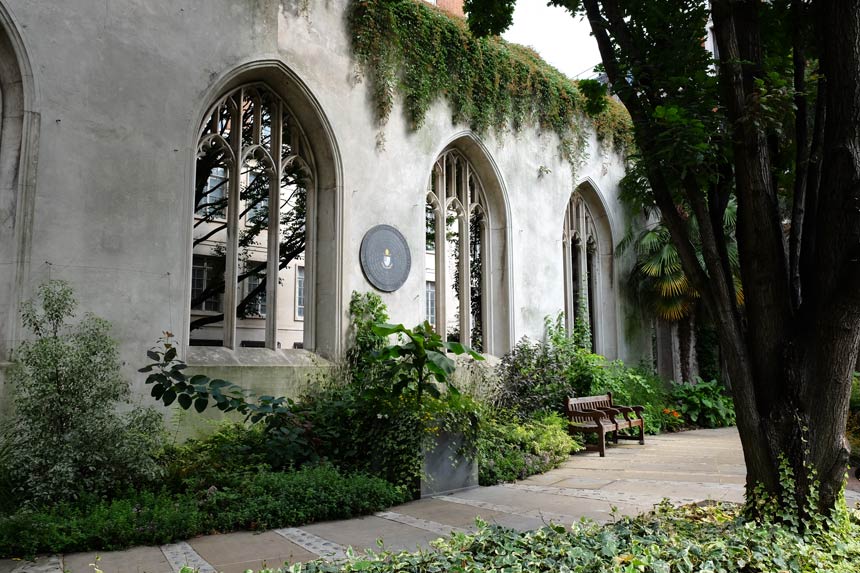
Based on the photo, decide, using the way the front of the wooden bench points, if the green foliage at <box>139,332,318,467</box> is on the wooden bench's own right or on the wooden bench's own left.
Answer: on the wooden bench's own right

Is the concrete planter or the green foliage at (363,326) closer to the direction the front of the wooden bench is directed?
the concrete planter

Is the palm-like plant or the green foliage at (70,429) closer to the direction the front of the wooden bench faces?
the green foliage

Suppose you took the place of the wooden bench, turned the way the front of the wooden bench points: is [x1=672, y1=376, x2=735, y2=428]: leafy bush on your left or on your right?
on your left

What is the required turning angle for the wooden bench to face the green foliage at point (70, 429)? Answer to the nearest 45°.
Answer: approximately 90° to its right

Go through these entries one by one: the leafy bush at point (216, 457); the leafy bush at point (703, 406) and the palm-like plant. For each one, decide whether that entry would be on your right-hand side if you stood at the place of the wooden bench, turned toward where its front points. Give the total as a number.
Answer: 1

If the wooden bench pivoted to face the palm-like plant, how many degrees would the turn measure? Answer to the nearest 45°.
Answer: approximately 135° to its left

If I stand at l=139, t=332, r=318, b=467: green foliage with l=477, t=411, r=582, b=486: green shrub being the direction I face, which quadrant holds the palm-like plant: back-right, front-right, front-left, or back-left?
front-left

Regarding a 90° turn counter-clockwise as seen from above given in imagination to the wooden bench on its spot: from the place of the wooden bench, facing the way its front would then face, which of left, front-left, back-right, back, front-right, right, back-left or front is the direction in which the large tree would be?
back-right

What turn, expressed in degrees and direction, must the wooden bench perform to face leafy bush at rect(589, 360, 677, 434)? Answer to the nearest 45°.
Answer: approximately 135° to its left

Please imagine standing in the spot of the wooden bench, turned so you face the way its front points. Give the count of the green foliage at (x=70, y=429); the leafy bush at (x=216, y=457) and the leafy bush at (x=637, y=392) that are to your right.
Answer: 2

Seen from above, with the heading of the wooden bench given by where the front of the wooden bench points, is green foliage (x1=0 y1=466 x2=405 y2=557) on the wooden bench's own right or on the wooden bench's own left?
on the wooden bench's own right

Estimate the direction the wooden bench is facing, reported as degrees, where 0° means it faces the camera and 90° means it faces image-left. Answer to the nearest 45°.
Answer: approximately 315°

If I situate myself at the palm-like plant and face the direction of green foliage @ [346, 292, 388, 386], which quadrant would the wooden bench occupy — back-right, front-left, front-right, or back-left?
front-left

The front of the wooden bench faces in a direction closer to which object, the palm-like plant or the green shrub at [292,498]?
the green shrub

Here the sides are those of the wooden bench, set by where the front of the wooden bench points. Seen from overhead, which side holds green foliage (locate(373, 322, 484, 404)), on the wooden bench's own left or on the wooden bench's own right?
on the wooden bench's own right

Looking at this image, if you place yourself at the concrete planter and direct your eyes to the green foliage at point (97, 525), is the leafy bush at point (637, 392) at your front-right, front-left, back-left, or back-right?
back-right

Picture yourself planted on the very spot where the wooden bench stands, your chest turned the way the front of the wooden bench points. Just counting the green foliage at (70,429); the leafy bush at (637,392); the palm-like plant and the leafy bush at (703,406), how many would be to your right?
1

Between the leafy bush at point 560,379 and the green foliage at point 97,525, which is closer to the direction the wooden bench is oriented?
the green foliage
